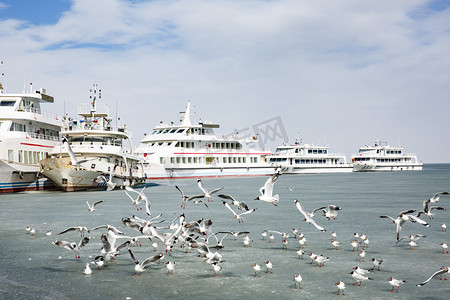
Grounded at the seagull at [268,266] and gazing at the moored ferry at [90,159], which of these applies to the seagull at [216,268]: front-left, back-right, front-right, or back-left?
front-left

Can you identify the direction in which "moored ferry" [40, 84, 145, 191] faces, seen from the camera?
facing the viewer and to the left of the viewer

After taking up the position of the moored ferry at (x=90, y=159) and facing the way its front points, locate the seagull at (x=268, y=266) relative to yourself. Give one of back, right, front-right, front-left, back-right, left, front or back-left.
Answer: front-left

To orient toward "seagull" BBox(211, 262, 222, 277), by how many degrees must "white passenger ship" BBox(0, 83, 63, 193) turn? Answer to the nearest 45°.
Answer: approximately 45° to its left

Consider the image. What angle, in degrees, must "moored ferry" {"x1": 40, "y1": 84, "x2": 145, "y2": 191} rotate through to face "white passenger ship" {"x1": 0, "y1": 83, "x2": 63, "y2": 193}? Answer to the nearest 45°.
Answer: approximately 45° to its right

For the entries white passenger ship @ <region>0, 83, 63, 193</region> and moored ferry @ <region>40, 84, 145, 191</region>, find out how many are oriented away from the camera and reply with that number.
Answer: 0

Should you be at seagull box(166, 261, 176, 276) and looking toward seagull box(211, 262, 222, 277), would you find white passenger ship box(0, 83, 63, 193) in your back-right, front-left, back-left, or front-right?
back-left

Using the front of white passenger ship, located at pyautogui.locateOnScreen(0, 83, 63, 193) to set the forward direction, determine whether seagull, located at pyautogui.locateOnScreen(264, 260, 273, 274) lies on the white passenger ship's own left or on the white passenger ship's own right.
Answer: on the white passenger ship's own left

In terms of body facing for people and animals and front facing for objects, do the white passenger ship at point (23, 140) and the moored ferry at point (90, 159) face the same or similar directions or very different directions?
same or similar directions

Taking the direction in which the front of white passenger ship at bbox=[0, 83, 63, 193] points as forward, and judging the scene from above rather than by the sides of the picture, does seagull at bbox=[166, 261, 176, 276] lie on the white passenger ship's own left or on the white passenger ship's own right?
on the white passenger ship's own left
